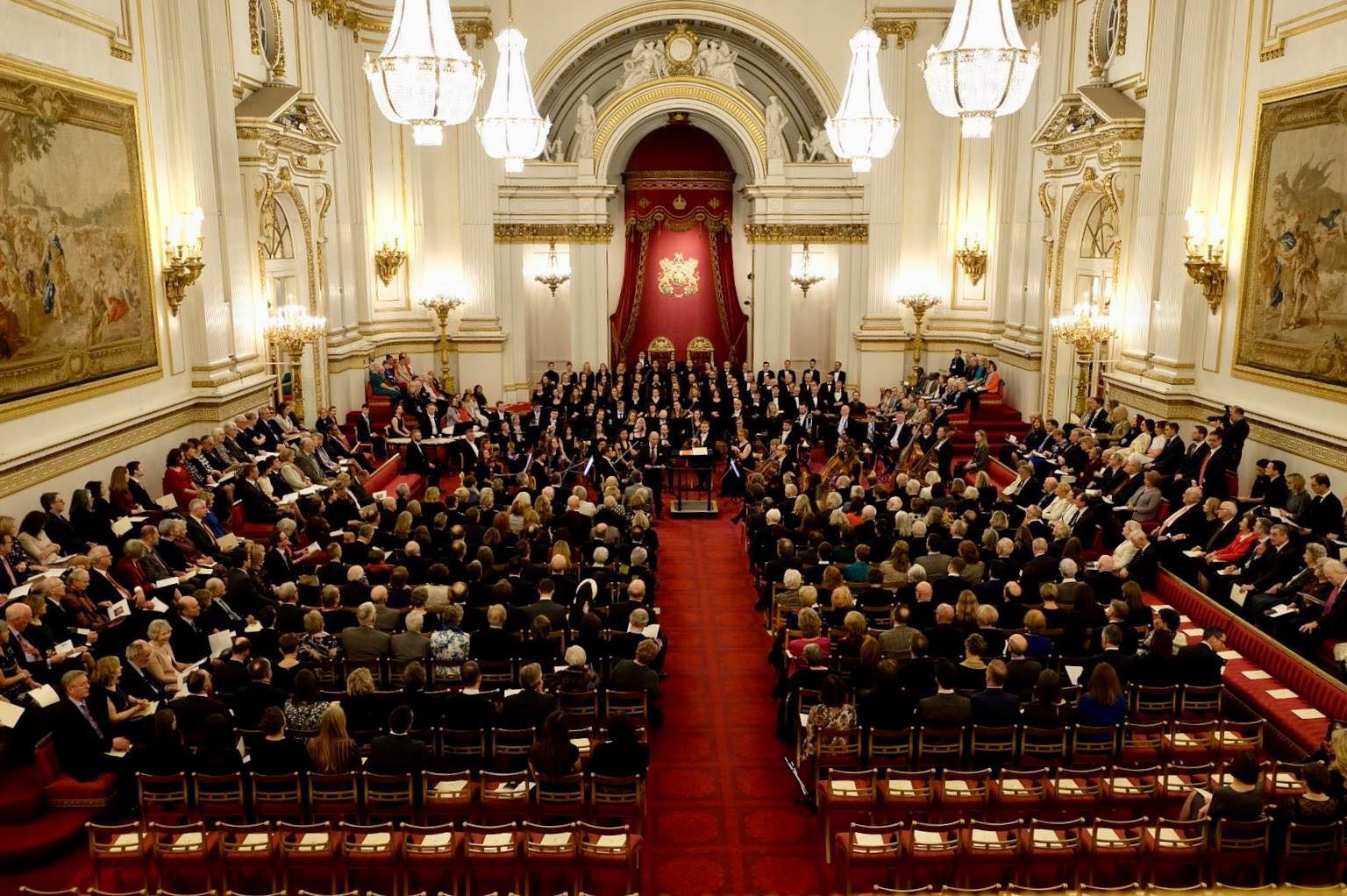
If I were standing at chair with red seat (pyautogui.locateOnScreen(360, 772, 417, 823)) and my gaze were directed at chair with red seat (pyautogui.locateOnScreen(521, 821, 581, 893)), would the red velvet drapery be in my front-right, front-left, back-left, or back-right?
back-left

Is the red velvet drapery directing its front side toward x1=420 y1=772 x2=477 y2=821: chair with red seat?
yes

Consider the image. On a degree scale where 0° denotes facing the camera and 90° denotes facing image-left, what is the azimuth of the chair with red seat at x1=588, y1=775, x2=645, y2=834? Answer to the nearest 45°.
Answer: approximately 180°

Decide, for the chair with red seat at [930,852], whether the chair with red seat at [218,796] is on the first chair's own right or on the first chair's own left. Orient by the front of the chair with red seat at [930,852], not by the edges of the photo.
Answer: on the first chair's own left

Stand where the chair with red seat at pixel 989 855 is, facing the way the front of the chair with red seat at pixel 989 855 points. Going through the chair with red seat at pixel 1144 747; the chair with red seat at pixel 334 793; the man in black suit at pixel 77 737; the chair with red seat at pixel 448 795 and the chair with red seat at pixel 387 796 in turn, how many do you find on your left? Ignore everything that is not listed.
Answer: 4

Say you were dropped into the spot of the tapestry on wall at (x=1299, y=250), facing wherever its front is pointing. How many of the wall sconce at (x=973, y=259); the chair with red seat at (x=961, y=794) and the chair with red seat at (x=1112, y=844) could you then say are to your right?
1

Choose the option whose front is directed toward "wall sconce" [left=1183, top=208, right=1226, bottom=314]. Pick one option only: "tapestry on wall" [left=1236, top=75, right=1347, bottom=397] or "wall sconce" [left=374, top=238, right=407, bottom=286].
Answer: "wall sconce" [left=374, top=238, right=407, bottom=286]

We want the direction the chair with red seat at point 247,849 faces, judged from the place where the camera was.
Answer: facing away from the viewer

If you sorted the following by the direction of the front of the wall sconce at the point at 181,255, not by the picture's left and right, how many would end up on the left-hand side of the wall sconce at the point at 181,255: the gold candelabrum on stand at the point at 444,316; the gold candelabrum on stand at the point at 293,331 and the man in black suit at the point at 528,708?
2

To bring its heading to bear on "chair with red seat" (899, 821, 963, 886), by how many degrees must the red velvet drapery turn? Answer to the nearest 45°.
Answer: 0° — it already faces it

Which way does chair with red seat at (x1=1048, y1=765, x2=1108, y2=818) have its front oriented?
away from the camera

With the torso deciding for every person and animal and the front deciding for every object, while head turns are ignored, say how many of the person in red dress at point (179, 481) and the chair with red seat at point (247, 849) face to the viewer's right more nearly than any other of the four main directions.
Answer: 1

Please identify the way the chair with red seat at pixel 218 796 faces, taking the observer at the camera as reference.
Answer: facing away from the viewer

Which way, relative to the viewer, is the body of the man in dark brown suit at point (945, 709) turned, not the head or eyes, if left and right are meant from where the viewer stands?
facing away from the viewer

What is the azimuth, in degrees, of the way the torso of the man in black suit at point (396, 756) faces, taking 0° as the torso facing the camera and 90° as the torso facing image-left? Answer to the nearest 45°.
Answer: approximately 180°

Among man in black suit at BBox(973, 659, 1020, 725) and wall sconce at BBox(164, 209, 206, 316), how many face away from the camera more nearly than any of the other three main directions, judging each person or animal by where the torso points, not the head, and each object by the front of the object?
1

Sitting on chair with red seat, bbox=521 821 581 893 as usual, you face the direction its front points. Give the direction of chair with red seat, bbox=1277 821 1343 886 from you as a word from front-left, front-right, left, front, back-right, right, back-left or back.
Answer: right

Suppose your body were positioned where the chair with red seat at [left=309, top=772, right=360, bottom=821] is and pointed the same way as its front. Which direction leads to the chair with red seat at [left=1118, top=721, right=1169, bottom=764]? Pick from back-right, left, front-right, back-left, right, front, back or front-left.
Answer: right
